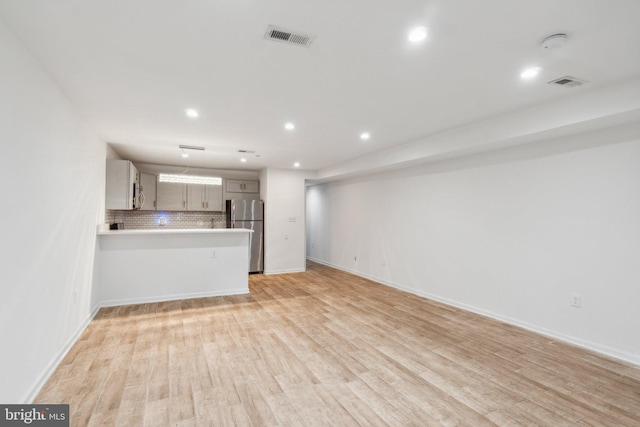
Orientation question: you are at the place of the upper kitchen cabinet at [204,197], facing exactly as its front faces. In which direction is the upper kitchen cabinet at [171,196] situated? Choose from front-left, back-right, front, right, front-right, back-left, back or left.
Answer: right

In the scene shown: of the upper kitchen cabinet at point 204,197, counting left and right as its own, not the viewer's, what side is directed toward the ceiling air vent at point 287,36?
front

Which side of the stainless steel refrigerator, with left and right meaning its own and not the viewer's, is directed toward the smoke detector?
front

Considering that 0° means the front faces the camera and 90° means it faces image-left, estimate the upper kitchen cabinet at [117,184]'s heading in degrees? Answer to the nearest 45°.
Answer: approximately 270°

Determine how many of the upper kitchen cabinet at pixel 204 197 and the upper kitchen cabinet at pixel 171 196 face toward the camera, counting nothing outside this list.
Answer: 2

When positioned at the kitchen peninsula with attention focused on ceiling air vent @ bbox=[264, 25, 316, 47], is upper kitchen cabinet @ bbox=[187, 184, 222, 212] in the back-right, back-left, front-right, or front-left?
back-left

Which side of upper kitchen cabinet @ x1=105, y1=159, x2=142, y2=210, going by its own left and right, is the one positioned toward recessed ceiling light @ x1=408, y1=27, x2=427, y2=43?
right

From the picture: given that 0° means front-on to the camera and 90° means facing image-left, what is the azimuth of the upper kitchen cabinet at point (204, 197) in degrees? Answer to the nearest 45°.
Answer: approximately 0°

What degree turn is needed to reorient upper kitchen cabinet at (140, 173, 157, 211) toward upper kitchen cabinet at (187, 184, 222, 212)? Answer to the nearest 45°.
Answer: approximately 45° to its left

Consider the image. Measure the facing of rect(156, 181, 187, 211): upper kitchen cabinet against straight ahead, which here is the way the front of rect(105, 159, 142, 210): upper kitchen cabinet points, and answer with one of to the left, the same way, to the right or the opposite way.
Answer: to the right

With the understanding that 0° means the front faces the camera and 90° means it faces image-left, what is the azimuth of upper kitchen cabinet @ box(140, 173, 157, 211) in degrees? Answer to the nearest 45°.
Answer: approximately 315°

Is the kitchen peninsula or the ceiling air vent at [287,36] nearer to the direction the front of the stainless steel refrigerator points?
the ceiling air vent

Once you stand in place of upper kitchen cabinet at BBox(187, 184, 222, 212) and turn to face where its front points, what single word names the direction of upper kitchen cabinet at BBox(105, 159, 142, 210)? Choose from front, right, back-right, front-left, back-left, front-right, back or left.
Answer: front-right
